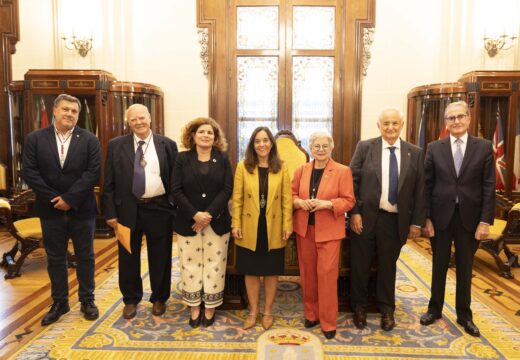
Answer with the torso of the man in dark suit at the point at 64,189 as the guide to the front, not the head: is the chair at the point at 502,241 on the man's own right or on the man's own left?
on the man's own left

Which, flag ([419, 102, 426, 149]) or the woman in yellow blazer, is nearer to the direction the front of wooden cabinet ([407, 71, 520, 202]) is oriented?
the woman in yellow blazer

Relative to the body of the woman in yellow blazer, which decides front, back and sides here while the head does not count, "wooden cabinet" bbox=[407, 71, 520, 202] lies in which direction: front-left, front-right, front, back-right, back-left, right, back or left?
back-left

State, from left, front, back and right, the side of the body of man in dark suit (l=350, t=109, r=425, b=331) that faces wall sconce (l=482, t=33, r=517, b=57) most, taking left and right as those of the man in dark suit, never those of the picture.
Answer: back

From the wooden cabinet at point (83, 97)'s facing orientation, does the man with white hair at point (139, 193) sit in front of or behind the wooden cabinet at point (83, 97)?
in front

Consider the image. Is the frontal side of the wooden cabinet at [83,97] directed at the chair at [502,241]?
no

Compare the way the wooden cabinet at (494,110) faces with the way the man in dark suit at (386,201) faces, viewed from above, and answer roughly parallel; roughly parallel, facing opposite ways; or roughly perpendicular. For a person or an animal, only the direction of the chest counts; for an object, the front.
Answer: roughly parallel

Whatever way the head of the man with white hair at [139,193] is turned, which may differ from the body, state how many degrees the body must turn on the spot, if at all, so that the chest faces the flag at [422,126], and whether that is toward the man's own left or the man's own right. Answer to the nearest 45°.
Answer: approximately 135° to the man's own left

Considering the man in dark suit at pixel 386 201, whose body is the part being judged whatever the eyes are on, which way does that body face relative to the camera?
toward the camera

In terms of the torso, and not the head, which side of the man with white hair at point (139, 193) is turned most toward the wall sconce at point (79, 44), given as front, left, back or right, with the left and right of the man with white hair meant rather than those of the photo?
back

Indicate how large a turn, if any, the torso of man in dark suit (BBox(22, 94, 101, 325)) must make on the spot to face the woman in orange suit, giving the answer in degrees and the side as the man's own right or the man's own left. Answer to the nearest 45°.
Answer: approximately 45° to the man's own left

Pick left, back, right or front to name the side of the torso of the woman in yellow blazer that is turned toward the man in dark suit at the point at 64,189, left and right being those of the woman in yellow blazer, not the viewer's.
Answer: right

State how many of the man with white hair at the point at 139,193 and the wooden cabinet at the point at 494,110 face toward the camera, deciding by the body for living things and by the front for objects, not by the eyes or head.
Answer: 2

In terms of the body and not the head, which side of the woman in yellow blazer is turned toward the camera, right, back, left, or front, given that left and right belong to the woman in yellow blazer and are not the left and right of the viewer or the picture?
front

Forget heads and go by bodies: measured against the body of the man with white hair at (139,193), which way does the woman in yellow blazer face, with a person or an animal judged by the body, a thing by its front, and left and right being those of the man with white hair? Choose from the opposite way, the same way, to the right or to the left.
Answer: the same way

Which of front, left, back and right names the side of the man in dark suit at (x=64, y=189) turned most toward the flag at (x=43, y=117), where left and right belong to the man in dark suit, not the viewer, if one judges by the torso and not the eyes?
back
